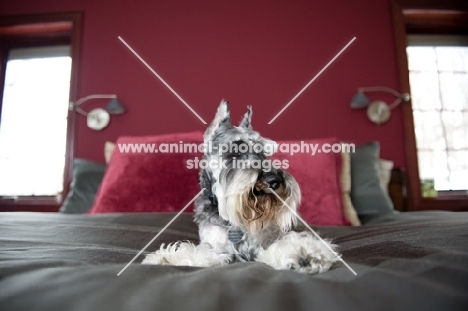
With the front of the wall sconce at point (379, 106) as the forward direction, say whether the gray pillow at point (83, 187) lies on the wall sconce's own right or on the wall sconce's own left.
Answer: on the wall sconce's own right

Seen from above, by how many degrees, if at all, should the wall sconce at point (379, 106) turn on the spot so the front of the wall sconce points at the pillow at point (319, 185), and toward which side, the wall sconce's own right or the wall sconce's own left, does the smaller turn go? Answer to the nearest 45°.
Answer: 0° — it already faces it

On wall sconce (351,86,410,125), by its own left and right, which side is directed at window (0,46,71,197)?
right

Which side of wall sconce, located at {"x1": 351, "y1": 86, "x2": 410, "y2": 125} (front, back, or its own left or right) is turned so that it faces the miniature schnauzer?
front

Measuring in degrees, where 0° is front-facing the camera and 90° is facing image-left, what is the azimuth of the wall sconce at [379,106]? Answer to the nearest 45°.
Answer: approximately 0°

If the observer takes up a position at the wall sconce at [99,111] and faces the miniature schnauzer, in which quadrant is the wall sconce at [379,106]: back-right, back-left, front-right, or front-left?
front-left

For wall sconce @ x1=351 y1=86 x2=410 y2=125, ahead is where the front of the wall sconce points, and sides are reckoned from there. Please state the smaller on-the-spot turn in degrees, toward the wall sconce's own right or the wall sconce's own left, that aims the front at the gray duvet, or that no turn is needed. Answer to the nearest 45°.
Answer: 0° — it already faces it

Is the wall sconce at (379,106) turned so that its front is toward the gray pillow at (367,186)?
yes

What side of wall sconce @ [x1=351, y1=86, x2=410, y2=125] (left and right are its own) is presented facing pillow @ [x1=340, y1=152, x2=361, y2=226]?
front

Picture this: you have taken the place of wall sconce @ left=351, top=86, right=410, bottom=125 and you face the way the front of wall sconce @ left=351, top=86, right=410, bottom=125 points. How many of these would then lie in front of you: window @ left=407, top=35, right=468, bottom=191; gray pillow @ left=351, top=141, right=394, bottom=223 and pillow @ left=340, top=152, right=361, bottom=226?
2

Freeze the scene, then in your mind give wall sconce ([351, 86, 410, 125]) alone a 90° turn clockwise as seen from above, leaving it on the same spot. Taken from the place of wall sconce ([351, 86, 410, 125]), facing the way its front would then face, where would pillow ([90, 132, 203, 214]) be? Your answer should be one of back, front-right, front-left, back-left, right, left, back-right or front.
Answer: front-left

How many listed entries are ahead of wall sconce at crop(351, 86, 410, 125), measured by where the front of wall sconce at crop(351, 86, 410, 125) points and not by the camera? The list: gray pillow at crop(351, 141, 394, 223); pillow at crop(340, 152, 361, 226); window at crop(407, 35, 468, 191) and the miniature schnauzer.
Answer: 3

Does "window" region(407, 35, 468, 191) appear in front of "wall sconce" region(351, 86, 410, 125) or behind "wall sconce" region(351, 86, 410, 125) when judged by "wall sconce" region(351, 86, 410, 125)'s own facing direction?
behind

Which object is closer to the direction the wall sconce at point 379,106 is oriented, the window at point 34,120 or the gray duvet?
the gray duvet
